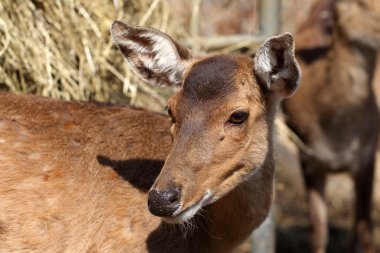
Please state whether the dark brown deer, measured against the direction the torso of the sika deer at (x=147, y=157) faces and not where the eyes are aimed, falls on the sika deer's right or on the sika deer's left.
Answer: on the sika deer's left

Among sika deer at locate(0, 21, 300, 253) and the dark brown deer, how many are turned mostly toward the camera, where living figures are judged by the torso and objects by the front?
1

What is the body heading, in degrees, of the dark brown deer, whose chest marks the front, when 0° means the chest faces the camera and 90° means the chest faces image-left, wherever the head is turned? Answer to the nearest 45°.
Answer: approximately 0°

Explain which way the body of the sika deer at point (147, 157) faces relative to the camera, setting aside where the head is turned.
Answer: to the viewer's right

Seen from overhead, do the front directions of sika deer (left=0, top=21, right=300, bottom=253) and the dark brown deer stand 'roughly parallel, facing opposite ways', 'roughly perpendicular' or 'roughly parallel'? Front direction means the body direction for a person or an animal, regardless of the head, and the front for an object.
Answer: roughly perpendicular
